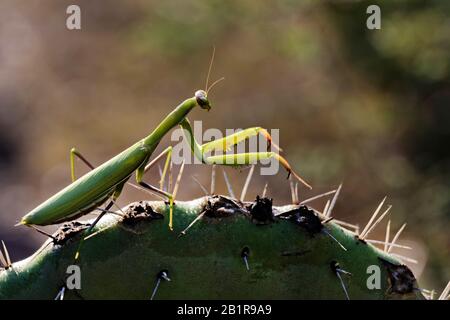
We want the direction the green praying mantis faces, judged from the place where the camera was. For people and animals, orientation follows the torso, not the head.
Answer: facing to the right of the viewer
